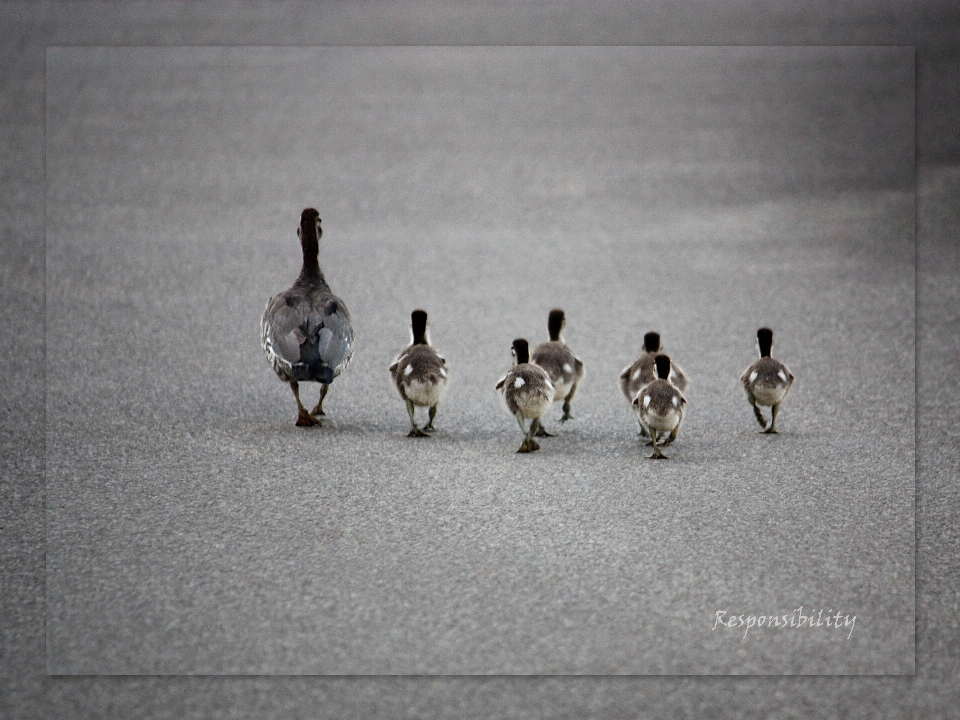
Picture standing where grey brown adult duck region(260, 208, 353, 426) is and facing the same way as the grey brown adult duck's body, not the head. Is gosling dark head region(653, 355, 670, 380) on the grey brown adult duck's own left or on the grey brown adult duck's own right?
on the grey brown adult duck's own right

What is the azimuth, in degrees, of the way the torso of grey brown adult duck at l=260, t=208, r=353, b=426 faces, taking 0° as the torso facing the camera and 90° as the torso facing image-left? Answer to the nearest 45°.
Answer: approximately 180°

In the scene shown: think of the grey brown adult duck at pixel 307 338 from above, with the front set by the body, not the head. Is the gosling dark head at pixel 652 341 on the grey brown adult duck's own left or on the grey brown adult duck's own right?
on the grey brown adult duck's own right
